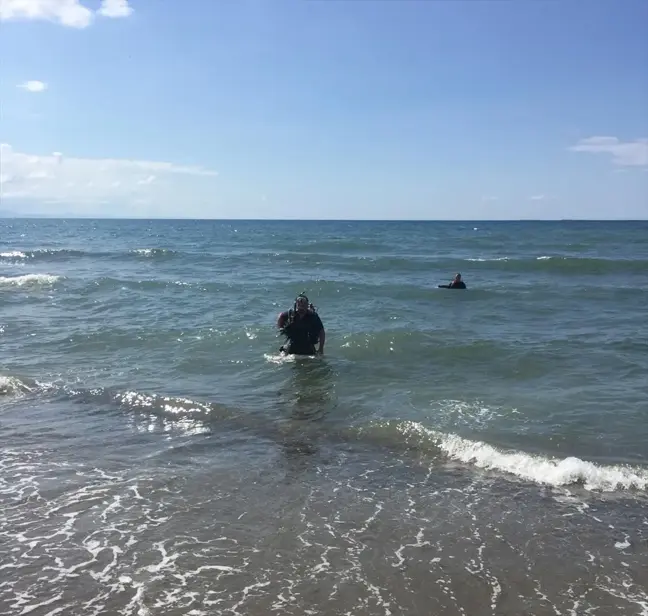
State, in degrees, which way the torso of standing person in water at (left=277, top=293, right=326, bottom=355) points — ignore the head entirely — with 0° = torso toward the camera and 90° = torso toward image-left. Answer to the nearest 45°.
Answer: approximately 0°
